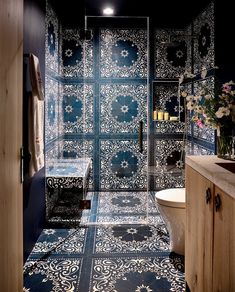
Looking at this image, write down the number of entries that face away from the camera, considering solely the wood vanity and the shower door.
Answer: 0

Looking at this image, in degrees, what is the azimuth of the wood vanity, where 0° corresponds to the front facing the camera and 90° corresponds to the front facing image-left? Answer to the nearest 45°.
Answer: approximately 45°

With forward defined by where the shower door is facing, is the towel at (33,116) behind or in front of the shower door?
in front

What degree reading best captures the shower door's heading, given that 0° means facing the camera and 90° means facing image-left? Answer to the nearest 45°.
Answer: approximately 0°

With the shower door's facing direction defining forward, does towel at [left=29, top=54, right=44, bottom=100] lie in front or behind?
in front
